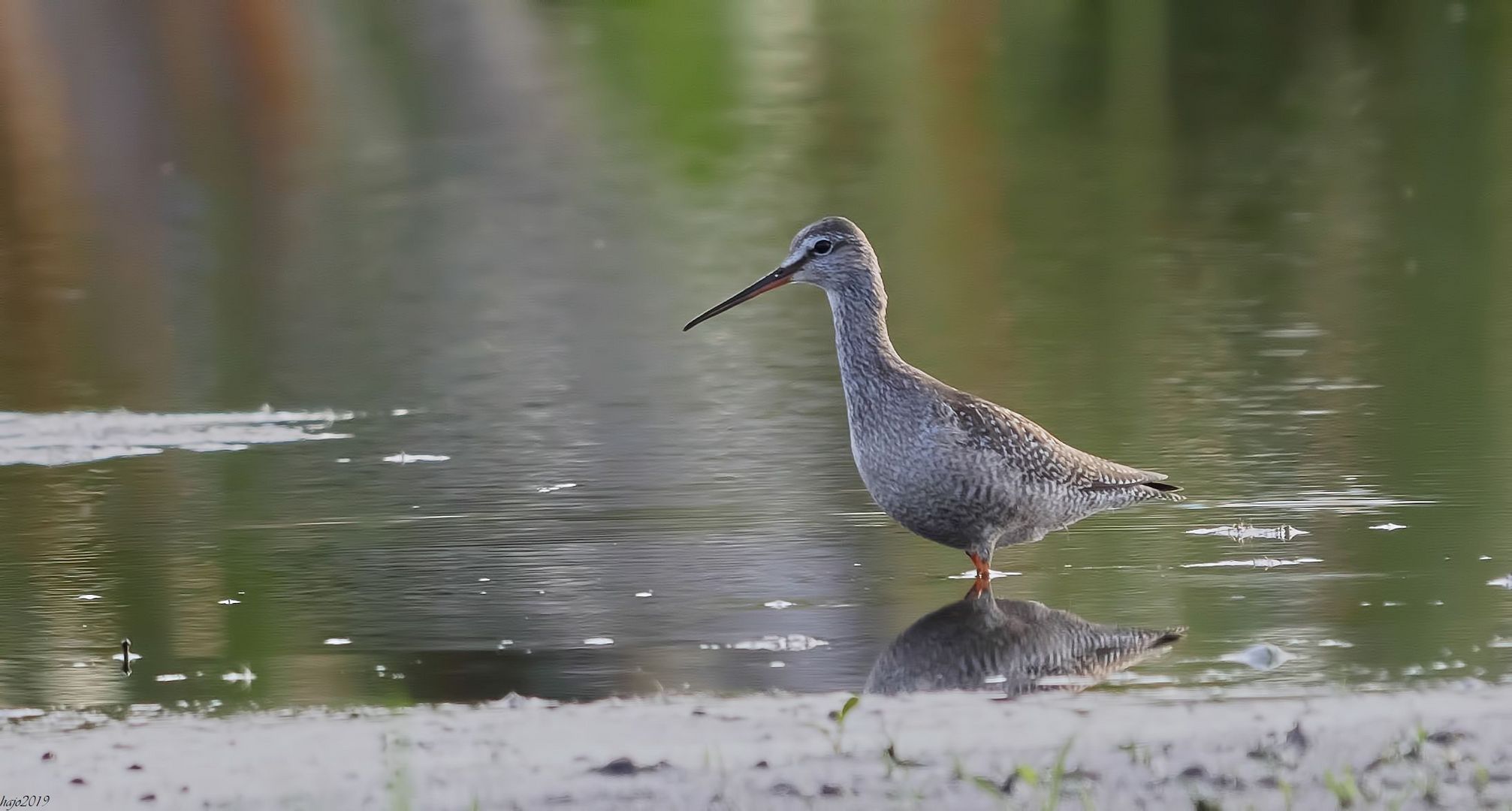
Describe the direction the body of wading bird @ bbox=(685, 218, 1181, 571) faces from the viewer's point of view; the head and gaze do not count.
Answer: to the viewer's left
